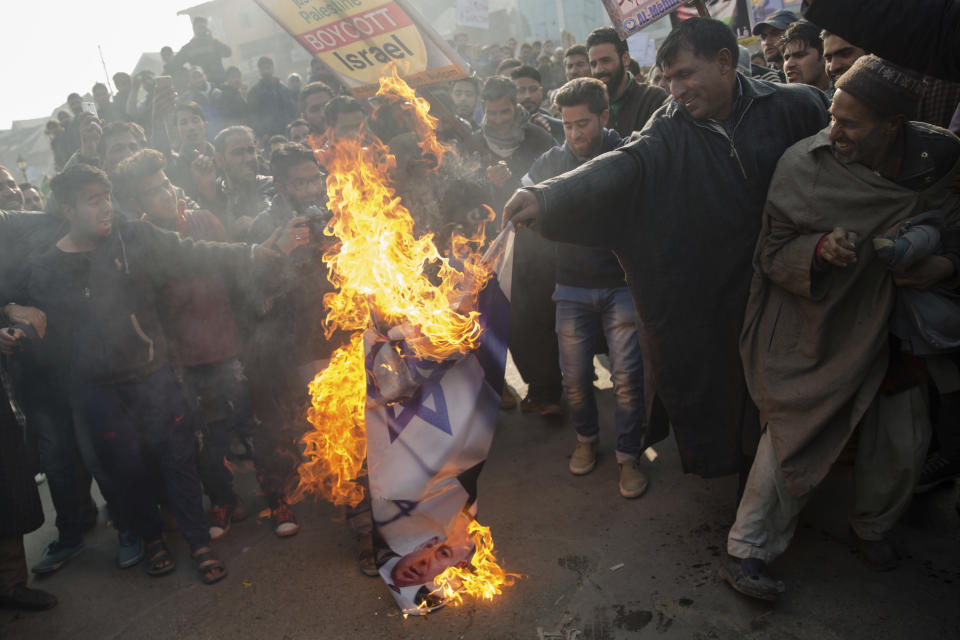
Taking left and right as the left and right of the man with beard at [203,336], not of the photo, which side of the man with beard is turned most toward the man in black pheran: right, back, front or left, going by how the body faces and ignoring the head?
front

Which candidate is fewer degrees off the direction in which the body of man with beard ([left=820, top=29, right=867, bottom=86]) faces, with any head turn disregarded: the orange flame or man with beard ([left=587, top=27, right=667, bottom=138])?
the orange flame

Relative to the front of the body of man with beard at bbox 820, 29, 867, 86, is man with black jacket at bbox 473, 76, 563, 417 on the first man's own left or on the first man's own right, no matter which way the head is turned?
on the first man's own right

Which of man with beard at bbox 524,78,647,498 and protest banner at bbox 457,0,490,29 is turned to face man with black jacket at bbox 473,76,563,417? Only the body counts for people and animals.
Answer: the protest banner

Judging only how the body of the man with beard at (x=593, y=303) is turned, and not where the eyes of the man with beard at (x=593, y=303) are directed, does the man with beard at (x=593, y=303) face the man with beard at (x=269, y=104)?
no

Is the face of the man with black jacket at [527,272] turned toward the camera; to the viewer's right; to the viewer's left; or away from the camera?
toward the camera

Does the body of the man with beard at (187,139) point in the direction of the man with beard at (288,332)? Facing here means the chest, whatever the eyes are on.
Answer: yes

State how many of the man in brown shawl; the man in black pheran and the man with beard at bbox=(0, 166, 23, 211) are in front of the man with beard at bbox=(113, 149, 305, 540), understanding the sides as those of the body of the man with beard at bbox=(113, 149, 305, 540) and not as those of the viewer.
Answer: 2

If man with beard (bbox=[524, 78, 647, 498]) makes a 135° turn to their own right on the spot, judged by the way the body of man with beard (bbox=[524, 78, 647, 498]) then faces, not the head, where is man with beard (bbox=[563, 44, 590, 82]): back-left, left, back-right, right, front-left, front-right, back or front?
front-right

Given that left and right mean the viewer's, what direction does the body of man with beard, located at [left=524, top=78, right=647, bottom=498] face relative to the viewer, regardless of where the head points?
facing the viewer

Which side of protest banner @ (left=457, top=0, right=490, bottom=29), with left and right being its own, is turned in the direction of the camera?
front

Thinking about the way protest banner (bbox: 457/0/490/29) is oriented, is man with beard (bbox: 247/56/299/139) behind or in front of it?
in front

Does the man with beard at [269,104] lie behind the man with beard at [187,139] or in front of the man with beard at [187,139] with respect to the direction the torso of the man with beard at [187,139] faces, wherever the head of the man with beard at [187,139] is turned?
behind

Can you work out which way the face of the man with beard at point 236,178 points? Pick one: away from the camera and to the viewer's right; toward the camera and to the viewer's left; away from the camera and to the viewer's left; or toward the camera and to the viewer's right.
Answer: toward the camera and to the viewer's right

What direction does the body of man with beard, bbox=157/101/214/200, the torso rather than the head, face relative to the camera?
toward the camera

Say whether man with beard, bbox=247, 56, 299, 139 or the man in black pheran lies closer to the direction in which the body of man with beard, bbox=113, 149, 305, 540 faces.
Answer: the man in black pheran

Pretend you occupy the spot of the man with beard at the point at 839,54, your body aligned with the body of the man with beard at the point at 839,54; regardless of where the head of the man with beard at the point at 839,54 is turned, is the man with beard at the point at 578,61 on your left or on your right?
on your right
